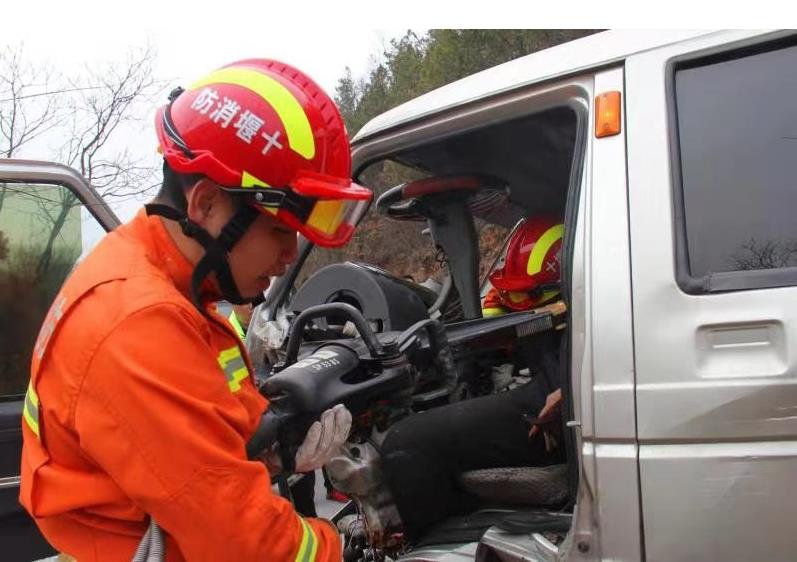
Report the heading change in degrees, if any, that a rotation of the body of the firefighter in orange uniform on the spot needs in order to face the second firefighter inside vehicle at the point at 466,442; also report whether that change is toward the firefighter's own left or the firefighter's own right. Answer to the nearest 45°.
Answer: approximately 45° to the firefighter's own left

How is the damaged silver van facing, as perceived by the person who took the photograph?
facing to the left of the viewer

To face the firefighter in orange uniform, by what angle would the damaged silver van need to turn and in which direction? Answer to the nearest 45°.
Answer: approximately 45° to its left

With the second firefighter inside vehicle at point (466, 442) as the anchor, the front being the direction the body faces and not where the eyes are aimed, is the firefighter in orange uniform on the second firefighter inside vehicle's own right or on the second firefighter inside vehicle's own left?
on the second firefighter inside vehicle's own left

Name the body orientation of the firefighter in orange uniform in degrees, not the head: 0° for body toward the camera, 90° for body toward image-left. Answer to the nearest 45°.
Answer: approximately 270°

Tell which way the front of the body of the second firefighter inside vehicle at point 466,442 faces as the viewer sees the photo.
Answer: to the viewer's left

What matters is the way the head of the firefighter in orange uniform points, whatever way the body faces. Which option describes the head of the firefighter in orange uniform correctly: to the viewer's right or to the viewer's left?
to the viewer's right

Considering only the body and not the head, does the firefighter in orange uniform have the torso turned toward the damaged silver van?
yes

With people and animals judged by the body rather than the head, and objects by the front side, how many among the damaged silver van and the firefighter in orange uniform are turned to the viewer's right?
1

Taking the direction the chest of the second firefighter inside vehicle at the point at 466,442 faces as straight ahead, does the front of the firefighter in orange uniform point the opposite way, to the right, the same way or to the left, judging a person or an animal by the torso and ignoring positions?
the opposite way

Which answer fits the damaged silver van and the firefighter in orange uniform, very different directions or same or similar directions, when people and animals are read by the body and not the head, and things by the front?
very different directions
